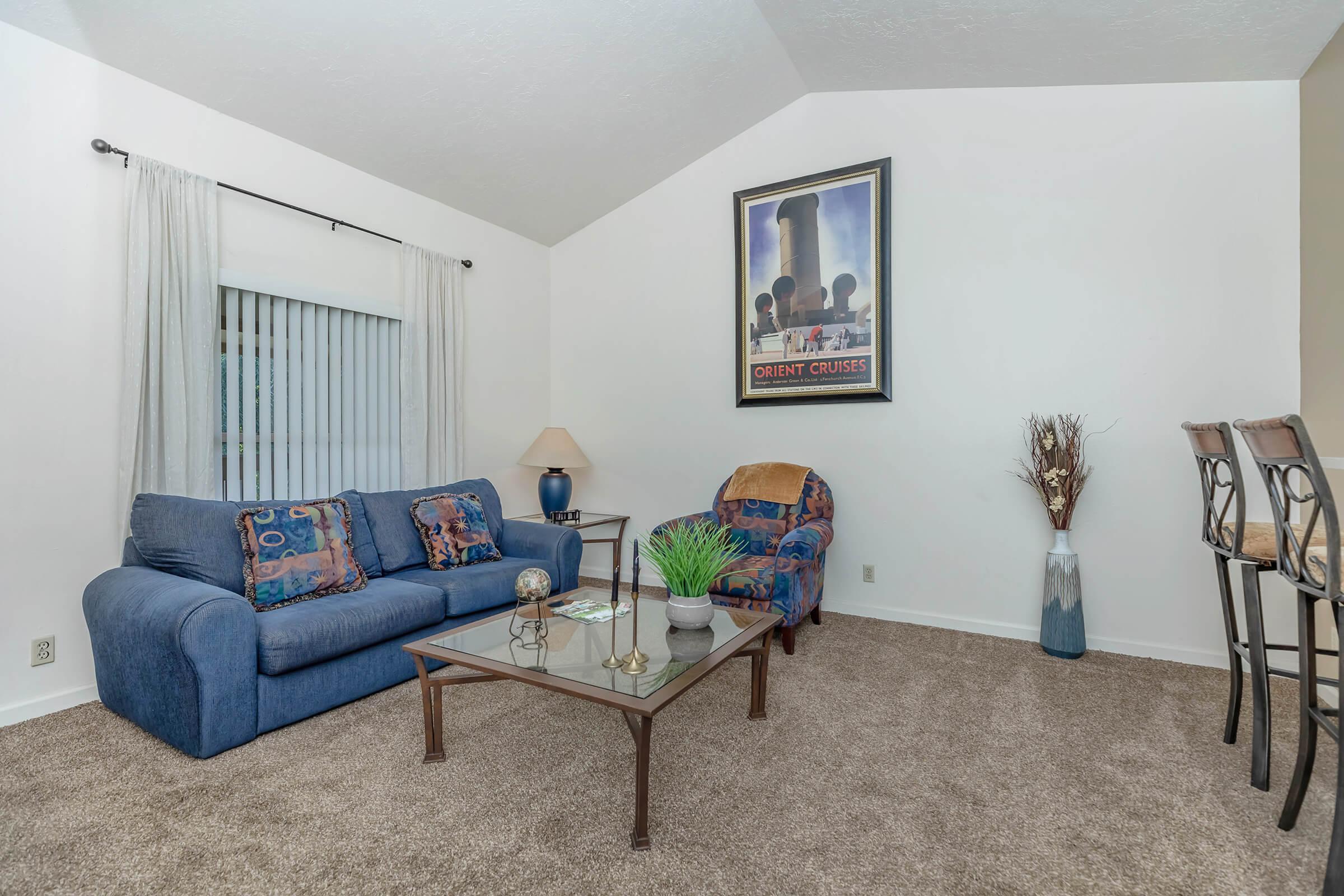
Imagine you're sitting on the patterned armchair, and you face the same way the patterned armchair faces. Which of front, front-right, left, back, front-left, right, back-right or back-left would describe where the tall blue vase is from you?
back-left

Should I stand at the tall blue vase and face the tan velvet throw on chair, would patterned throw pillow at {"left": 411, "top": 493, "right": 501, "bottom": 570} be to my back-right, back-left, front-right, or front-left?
front-left

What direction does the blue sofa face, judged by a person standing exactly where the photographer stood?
facing the viewer and to the right of the viewer

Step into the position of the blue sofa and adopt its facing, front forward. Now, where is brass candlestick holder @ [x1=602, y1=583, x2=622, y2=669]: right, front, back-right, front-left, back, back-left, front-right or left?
front

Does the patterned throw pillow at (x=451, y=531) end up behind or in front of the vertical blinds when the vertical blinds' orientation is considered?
in front

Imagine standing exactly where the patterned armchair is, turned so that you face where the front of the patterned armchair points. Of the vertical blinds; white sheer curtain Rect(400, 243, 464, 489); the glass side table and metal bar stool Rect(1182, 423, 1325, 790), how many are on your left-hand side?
1

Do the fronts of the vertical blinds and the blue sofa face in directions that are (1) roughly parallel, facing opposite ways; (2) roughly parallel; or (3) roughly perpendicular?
roughly parallel

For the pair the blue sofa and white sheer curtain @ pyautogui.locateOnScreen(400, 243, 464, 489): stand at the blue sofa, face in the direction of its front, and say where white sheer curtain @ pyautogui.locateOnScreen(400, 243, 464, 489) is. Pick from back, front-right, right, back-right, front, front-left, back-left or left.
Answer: left

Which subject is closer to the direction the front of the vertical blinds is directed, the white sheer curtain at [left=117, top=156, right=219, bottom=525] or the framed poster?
the framed poster

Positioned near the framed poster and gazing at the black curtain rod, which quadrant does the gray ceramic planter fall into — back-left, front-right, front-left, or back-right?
front-left

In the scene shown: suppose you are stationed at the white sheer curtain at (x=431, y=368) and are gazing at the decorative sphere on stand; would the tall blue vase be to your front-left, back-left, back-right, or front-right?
front-left

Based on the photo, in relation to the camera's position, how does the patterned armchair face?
facing the viewer and to the left of the viewer

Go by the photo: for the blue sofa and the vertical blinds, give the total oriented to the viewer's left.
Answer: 0

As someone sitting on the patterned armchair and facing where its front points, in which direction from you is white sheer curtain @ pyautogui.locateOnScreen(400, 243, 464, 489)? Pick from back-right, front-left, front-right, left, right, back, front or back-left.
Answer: front-right
